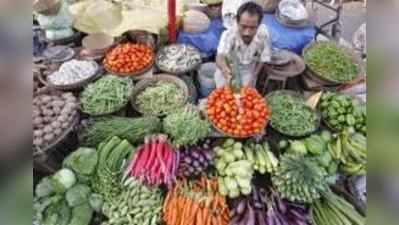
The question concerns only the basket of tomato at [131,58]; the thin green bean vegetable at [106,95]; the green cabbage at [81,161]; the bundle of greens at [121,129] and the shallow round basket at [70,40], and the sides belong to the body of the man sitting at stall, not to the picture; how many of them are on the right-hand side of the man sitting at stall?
5

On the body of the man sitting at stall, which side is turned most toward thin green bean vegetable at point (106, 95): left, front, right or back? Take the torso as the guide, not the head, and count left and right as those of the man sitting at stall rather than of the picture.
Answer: right

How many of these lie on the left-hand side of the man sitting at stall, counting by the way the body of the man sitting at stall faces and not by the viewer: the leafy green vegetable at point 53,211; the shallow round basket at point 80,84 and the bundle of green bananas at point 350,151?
1

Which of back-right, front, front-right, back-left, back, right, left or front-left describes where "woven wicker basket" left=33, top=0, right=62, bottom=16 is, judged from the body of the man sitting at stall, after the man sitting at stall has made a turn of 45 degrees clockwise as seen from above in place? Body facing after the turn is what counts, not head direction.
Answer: front-right

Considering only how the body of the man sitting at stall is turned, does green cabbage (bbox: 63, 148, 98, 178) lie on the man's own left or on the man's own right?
on the man's own right

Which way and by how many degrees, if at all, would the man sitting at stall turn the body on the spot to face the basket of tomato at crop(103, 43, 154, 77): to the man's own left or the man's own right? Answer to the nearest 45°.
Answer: approximately 90° to the man's own right

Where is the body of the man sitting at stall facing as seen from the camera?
toward the camera
